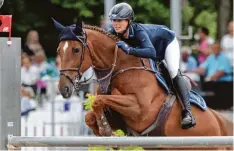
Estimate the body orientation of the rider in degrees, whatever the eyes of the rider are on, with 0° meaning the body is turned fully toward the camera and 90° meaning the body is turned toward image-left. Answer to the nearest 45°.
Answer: approximately 45°

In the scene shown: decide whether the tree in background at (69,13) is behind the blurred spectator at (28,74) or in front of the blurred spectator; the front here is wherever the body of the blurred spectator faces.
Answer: behind

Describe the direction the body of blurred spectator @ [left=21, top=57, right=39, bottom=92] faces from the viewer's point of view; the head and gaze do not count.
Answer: toward the camera

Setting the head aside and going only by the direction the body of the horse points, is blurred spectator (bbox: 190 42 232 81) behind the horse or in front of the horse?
behind

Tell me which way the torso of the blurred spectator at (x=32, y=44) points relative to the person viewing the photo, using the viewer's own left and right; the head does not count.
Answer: facing the viewer

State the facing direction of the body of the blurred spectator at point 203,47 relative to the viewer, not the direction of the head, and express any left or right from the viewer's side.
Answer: facing the viewer and to the left of the viewer

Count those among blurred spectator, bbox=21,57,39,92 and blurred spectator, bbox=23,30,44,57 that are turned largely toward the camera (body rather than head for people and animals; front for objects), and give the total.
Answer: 2

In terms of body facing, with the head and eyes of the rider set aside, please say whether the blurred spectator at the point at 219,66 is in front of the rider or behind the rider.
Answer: behind

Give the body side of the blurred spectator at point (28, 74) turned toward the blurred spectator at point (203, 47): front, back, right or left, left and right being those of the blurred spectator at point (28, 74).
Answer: left

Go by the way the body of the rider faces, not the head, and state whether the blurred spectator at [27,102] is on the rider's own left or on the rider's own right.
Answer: on the rider's own right
